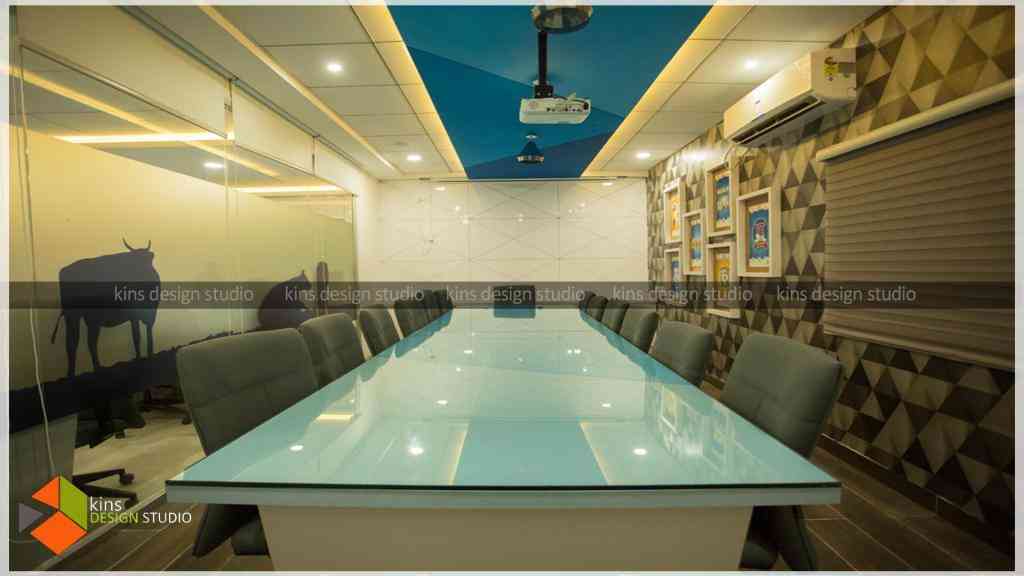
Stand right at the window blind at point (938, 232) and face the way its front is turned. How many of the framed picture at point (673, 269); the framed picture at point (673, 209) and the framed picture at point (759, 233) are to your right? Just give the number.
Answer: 3

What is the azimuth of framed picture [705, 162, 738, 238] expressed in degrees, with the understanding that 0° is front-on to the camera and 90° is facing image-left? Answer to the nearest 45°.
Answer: approximately 45°

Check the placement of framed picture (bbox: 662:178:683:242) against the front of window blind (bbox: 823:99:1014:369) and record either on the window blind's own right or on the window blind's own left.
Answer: on the window blind's own right

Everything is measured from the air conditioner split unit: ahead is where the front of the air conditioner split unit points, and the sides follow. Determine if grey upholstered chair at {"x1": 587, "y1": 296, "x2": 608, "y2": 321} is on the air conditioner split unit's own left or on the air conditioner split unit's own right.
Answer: on the air conditioner split unit's own right

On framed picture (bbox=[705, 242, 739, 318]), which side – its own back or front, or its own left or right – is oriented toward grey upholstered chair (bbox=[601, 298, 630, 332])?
front

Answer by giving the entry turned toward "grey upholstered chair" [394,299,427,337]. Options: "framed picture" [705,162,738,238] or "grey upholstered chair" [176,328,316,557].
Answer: the framed picture

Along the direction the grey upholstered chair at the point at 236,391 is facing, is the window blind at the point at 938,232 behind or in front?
in front

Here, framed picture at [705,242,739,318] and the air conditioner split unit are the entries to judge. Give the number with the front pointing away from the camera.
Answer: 0

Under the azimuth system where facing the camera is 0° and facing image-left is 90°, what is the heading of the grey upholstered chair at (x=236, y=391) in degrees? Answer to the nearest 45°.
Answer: approximately 315°

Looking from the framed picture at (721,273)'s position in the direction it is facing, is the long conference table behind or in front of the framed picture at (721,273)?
in front

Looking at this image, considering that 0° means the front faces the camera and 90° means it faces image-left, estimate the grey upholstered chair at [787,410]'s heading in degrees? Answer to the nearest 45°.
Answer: approximately 45°

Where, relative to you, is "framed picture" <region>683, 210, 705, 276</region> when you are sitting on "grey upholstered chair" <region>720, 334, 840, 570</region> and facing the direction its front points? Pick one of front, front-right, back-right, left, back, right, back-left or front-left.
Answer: back-right

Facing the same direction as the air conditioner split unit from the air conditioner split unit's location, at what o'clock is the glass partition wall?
The glass partition wall is roughly at 12 o'clock from the air conditioner split unit.
